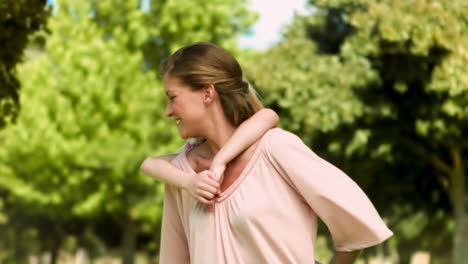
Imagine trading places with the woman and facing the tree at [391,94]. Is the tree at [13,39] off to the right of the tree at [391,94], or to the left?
left

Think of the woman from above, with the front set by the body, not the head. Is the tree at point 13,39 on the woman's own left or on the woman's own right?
on the woman's own right

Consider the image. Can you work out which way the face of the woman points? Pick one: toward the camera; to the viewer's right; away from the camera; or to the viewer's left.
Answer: to the viewer's left

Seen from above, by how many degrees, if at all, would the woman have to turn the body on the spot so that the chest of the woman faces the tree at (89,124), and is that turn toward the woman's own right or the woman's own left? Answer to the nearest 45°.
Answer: approximately 135° to the woman's own right

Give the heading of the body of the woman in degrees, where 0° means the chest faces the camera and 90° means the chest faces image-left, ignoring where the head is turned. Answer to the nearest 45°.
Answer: approximately 45°
